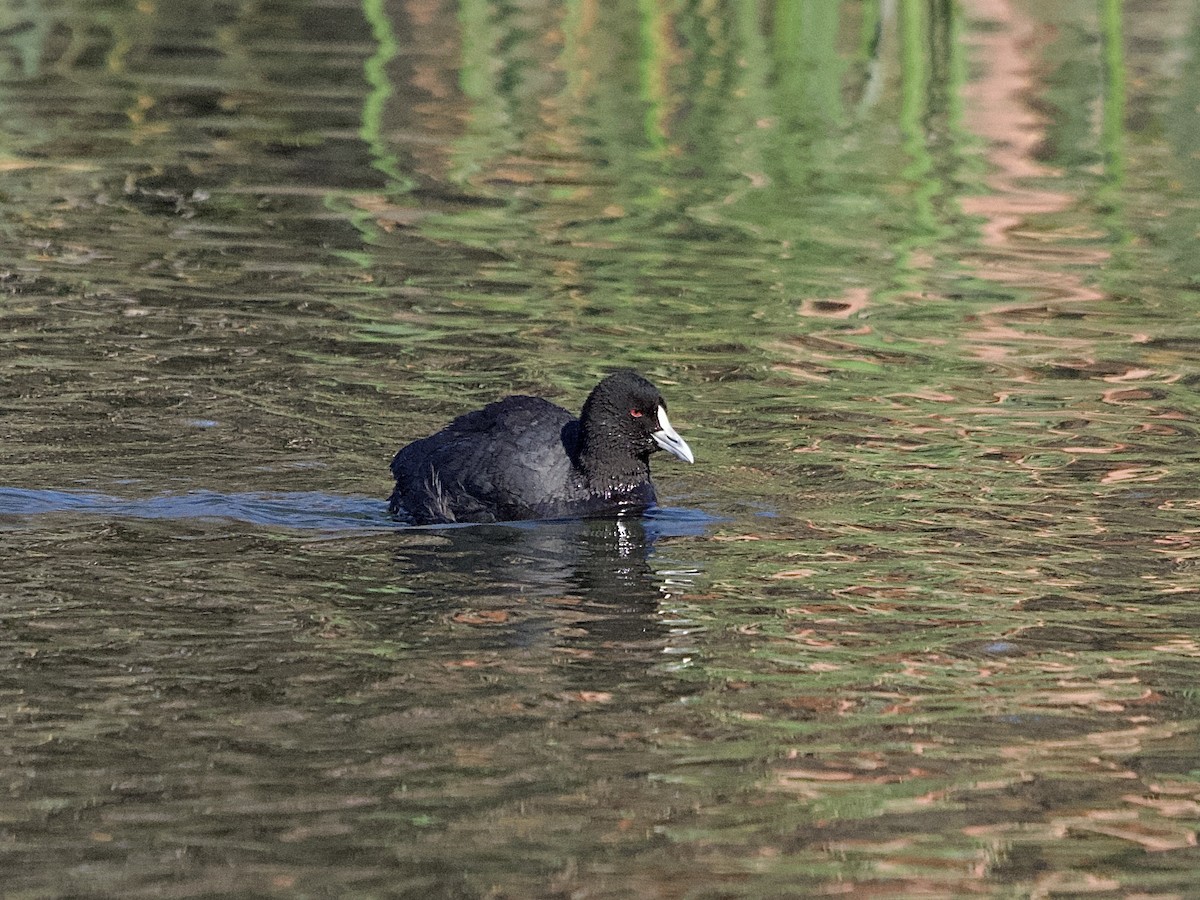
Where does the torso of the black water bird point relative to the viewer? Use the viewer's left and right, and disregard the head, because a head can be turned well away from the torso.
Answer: facing to the right of the viewer
